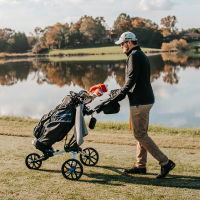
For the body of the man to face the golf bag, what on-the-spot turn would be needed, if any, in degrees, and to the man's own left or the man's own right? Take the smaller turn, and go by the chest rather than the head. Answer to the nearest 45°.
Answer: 0° — they already face it

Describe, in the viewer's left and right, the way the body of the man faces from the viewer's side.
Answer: facing to the left of the viewer

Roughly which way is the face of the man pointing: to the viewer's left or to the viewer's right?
to the viewer's left
